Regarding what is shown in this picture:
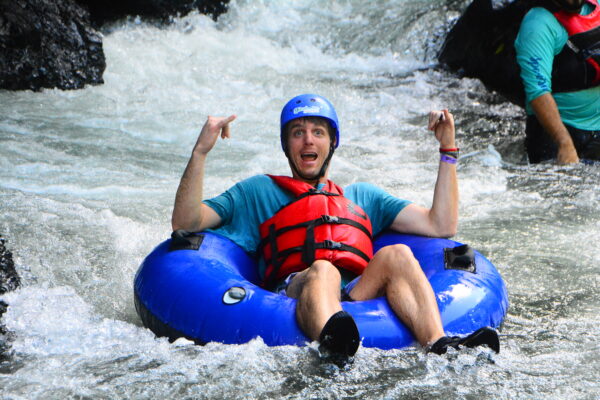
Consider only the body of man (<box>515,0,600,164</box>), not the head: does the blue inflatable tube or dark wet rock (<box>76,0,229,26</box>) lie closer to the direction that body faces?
the blue inflatable tube

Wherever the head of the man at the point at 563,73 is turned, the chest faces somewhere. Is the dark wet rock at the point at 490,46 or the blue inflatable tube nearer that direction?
the blue inflatable tube
